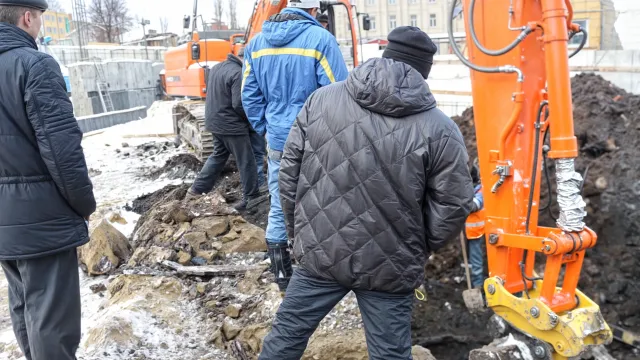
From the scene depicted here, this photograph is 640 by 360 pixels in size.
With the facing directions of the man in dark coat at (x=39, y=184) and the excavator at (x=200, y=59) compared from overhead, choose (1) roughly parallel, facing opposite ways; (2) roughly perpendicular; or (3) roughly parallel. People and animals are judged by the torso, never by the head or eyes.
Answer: roughly perpendicular

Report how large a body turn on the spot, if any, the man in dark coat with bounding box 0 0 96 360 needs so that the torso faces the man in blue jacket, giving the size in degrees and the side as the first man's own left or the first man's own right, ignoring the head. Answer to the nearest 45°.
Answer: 0° — they already face them

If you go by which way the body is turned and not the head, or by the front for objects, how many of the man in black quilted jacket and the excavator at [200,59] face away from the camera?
1

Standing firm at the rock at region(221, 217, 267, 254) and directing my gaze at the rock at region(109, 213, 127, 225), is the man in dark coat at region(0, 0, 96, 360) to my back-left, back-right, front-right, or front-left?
back-left

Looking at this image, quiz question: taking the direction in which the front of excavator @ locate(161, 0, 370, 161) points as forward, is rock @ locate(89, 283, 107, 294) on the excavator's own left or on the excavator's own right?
on the excavator's own right

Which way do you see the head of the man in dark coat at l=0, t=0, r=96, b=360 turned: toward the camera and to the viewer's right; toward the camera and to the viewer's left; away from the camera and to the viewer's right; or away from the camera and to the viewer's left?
away from the camera and to the viewer's right

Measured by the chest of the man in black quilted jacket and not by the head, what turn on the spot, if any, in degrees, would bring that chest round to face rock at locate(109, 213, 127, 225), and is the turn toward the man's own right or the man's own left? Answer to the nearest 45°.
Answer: approximately 45° to the man's own left

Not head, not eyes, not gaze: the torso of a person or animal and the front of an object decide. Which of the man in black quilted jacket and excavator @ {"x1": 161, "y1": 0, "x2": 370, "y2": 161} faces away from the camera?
the man in black quilted jacket

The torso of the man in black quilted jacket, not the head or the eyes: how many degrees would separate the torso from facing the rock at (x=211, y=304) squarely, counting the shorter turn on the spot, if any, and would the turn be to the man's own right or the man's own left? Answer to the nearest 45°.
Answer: approximately 45° to the man's own left

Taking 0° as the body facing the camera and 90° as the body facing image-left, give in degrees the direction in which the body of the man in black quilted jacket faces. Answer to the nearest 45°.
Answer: approximately 180°
